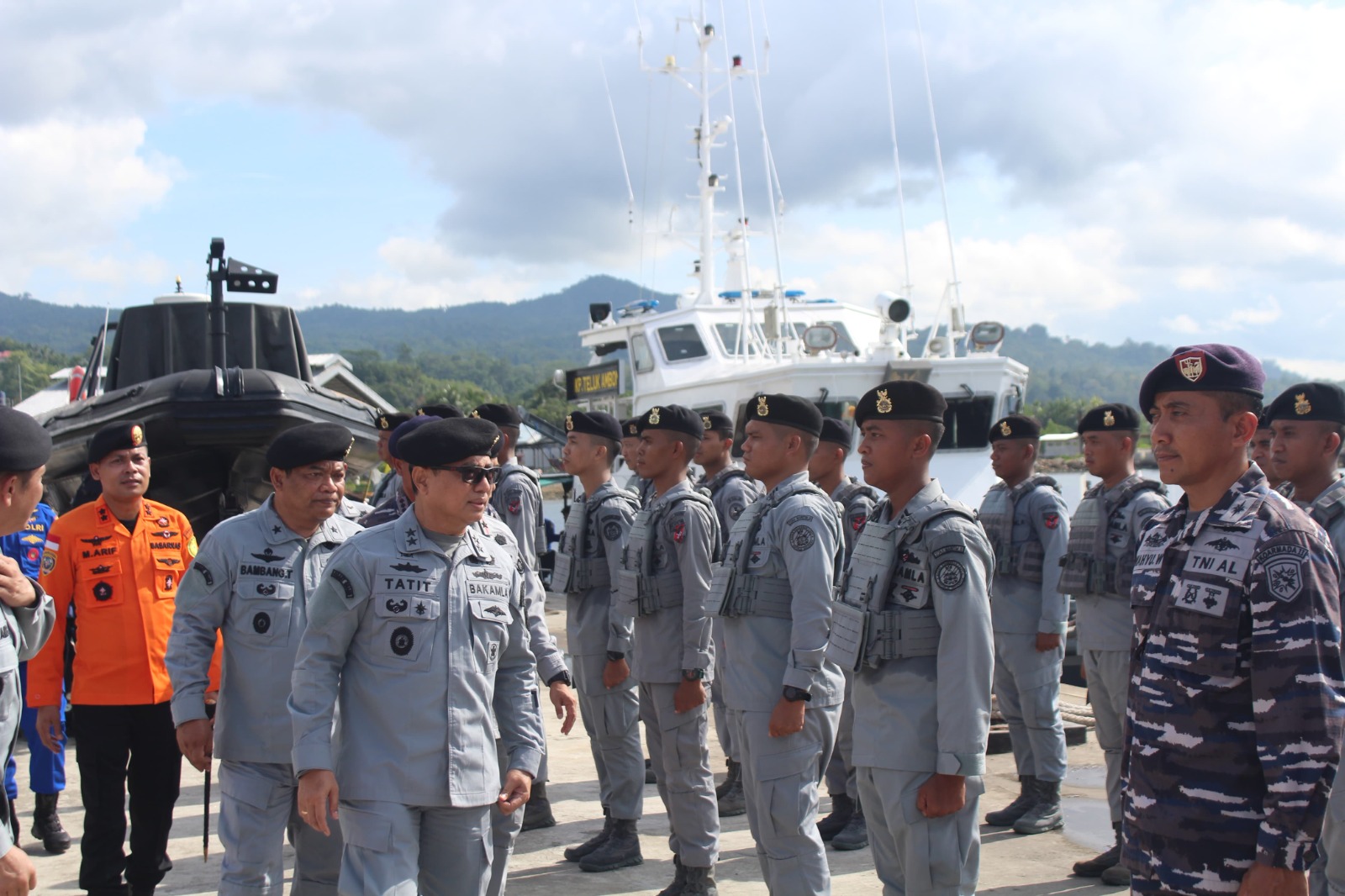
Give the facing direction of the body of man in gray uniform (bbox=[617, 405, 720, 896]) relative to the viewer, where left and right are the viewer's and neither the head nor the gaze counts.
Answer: facing to the left of the viewer

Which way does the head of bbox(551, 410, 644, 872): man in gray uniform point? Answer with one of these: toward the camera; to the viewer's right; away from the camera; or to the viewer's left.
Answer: to the viewer's left

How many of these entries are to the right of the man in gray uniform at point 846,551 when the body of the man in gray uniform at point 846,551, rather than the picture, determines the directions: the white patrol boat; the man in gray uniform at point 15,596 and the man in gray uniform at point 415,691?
1

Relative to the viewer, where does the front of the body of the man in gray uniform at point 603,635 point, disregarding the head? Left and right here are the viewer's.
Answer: facing to the left of the viewer

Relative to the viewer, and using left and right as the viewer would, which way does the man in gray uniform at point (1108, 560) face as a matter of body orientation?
facing the viewer and to the left of the viewer

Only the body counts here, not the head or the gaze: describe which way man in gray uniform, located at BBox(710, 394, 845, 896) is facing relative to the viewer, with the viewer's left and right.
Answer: facing to the left of the viewer

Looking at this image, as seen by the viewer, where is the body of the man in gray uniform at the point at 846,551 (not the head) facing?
to the viewer's left

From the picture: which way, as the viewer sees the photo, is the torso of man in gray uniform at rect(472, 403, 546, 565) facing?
to the viewer's left

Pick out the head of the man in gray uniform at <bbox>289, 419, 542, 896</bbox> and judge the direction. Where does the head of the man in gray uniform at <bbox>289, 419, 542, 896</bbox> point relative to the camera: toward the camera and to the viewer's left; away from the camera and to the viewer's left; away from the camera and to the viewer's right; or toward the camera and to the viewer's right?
toward the camera and to the viewer's right

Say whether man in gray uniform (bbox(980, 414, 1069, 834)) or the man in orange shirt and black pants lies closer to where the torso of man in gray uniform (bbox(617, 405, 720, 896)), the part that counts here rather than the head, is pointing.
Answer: the man in orange shirt and black pants

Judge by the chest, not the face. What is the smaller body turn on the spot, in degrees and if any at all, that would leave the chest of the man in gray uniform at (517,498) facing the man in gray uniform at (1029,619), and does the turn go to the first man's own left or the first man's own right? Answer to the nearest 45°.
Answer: approximately 180°

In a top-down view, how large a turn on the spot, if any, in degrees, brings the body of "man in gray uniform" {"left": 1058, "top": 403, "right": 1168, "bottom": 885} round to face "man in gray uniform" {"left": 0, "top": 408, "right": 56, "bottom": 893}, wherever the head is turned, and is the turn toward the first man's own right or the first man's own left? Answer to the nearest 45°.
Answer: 0° — they already face them
